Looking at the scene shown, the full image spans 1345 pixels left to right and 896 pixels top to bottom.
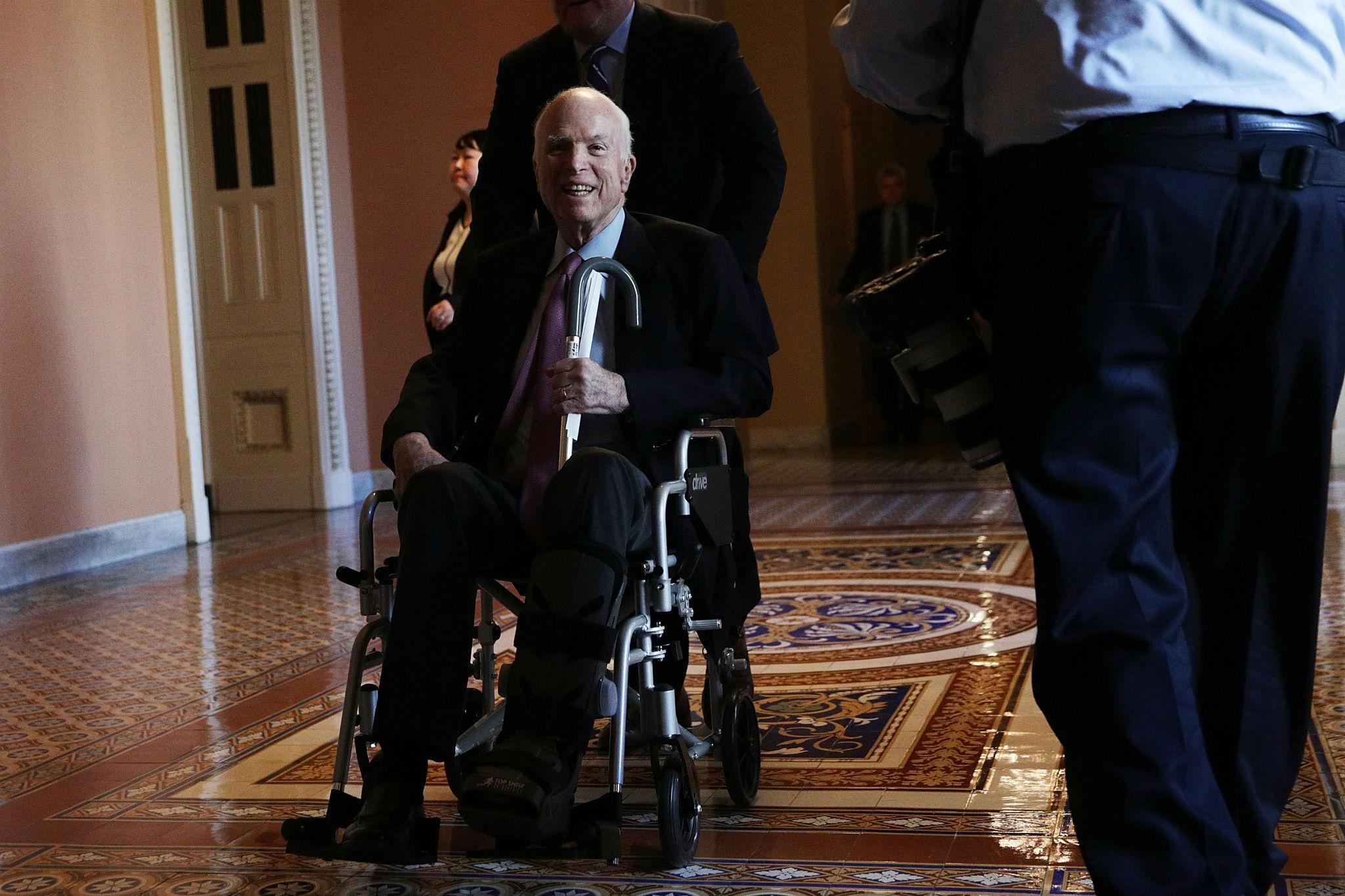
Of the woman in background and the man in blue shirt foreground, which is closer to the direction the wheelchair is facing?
the man in blue shirt foreground

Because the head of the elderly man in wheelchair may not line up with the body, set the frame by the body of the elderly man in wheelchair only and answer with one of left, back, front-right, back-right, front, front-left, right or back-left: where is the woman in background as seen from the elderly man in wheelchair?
back-right

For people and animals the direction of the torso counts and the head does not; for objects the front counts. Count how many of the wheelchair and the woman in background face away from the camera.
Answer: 0

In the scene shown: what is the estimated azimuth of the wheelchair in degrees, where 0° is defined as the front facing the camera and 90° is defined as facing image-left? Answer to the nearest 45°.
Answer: approximately 45°

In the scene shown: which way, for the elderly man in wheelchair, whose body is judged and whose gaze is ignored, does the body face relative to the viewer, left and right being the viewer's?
facing the viewer and to the left of the viewer

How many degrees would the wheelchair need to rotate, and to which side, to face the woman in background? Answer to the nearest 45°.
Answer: approximately 135° to its right

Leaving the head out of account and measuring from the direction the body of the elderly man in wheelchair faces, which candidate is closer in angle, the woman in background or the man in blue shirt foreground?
the man in blue shirt foreground

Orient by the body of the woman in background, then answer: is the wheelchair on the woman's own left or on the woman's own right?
on the woman's own left

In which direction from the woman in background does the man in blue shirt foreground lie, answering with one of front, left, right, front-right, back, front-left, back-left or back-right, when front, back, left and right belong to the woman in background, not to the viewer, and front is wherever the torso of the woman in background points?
front-left

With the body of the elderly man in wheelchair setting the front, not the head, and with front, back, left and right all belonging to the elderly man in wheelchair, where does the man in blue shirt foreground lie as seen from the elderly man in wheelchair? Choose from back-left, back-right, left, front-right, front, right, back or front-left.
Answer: left
